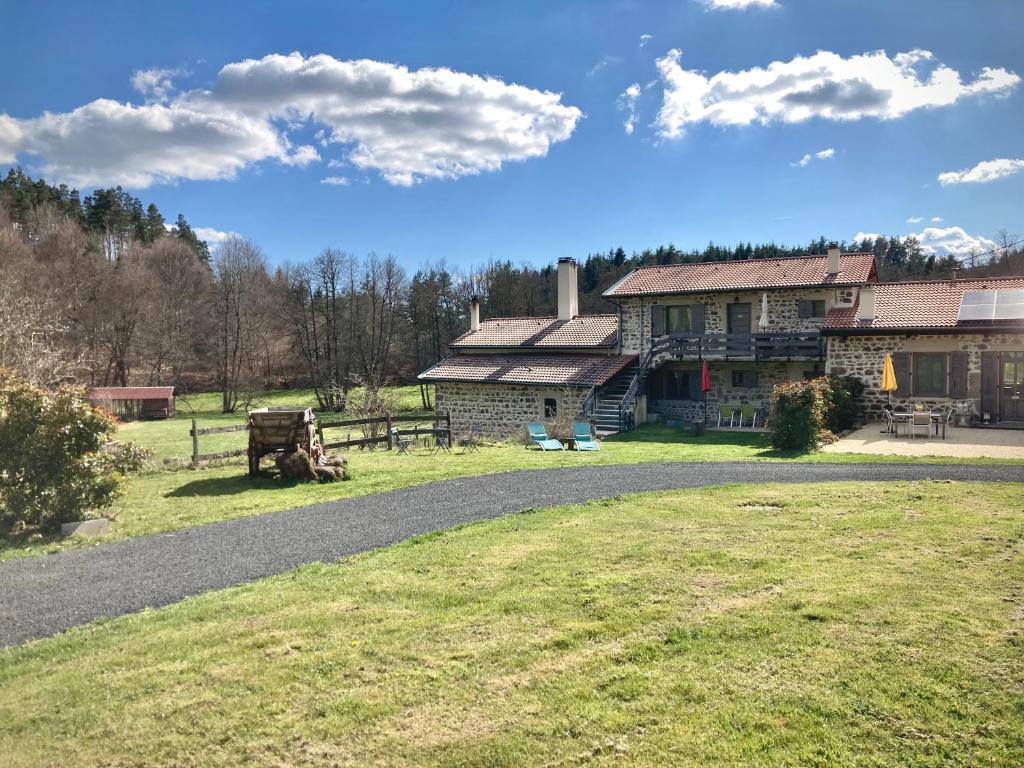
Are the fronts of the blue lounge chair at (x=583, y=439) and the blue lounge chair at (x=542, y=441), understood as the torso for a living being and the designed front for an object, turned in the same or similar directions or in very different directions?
same or similar directions

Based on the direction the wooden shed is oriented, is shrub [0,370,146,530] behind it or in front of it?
in front

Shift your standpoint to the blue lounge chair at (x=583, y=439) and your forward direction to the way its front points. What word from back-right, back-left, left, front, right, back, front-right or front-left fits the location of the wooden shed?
back

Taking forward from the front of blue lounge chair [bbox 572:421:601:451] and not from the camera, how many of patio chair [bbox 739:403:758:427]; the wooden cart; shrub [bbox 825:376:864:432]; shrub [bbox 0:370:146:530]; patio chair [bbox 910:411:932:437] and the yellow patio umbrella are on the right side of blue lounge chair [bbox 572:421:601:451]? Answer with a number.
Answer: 2

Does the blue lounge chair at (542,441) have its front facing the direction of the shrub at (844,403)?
no

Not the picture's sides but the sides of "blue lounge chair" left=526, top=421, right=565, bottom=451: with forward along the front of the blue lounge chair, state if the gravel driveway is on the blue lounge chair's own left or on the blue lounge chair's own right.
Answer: on the blue lounge chair's own right

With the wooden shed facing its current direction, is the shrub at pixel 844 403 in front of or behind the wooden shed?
in front

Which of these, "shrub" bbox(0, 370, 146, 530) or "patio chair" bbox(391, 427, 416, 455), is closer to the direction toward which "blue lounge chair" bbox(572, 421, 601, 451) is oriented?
the shrub

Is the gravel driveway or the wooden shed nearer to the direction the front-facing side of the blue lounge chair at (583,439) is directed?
the gravel driveway

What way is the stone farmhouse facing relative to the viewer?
toward the camera

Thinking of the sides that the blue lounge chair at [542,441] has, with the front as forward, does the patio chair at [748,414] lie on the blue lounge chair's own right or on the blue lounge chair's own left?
on the blue lounge chair's own left

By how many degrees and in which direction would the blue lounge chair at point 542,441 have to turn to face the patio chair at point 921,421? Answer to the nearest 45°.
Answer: approximately 45° to its left

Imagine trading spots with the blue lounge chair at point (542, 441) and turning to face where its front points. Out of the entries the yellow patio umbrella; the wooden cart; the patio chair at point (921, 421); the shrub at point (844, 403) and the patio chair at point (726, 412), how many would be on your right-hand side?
1

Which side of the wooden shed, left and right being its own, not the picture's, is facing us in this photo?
front

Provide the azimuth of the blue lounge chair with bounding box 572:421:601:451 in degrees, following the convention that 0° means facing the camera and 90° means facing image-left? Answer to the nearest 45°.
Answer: approximately 315°

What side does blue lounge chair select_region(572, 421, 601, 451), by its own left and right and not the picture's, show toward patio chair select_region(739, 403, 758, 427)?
left

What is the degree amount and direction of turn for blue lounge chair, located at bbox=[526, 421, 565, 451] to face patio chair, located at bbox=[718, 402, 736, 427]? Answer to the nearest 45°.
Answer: approximately 90° to its left
